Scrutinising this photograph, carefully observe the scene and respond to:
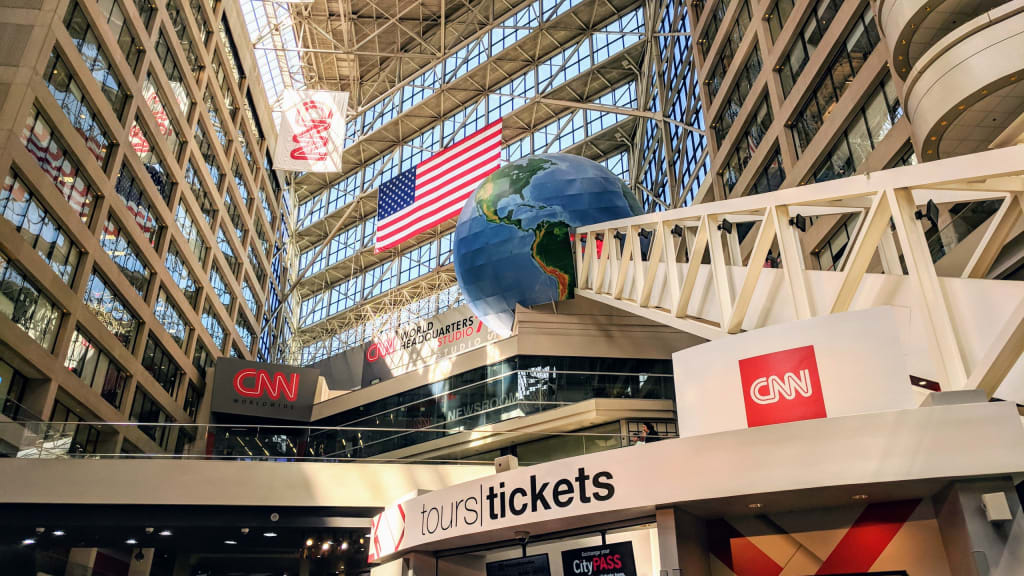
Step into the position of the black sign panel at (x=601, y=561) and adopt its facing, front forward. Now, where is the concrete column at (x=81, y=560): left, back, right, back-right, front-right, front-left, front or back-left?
back-right

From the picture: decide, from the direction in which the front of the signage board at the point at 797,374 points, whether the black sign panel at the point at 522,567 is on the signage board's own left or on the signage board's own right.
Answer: on the signage board's own right

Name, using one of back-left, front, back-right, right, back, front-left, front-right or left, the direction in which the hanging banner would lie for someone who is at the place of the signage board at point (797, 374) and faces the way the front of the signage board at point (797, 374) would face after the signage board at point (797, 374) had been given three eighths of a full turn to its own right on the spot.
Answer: front

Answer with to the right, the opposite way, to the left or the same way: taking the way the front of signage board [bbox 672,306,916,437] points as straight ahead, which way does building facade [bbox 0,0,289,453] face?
to the left

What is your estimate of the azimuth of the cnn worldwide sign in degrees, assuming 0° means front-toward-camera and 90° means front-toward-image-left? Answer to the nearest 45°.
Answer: approximately 0°

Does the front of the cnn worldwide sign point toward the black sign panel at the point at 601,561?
yes

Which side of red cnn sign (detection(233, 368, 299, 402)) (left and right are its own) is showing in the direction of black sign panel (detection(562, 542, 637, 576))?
front

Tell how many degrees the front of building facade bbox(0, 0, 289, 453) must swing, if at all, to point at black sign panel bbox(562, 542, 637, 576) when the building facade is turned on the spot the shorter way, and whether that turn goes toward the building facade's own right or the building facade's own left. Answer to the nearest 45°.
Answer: approximately 45° to the building facade's own right

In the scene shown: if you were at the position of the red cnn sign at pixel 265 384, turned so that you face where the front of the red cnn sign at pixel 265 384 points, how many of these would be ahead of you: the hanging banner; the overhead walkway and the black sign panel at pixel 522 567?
3

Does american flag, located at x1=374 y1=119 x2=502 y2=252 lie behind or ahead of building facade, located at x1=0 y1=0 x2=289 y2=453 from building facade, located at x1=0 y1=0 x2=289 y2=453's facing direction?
ahead

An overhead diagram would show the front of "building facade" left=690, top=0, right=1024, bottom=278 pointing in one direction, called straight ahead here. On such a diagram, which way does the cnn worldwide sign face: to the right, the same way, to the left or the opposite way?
to the left

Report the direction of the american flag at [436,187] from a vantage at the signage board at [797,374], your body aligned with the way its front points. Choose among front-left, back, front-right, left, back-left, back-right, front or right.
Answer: back-right
